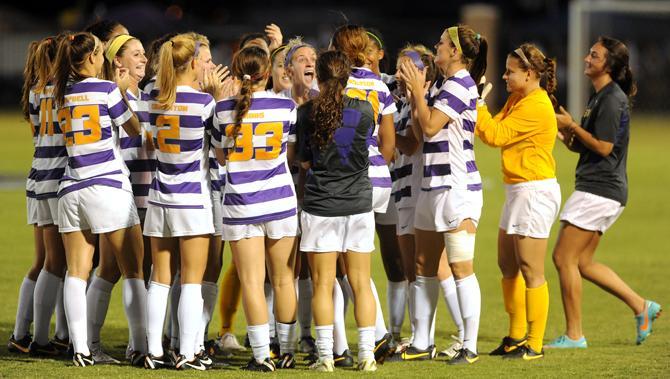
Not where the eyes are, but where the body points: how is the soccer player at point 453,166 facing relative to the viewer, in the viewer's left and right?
facing to the left of the viewer

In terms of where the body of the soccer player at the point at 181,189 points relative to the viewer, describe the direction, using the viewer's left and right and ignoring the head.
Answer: facing away from the viewer and to the right of the viewer

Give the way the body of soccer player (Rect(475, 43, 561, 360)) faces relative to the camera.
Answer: to the viewer's left

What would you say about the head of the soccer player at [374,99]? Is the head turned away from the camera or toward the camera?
away from the camera

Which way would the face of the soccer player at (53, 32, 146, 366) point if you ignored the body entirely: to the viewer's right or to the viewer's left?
to the viewer's right

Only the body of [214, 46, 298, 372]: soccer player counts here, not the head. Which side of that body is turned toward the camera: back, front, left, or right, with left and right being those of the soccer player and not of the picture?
back

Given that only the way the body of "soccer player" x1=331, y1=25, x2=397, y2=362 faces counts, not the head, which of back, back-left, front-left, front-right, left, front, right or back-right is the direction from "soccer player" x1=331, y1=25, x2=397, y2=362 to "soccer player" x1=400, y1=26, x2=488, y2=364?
right

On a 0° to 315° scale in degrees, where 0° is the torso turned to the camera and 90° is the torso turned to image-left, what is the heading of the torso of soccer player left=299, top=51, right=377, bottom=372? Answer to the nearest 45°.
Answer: approximately 180°

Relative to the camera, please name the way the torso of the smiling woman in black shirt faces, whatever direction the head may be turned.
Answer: to the viewer's left

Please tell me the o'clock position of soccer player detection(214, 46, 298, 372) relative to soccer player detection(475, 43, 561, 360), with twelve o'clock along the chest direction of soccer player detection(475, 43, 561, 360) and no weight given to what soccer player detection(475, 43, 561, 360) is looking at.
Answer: soccer player detection(214, 46, 298, 372) is roughly at 11 o'clock from soccer player detection(475, 43, 561, 360).
